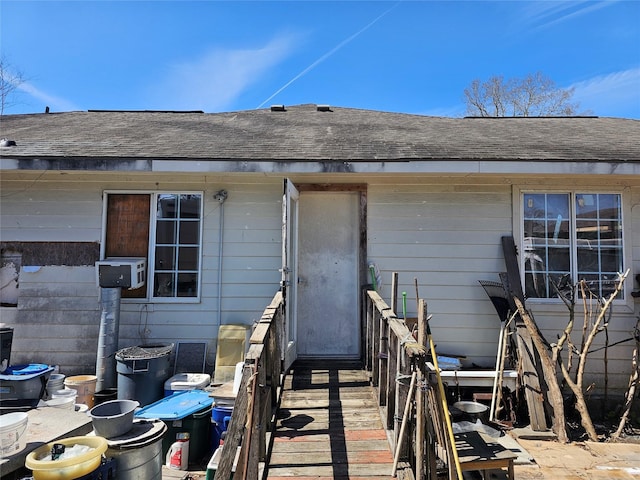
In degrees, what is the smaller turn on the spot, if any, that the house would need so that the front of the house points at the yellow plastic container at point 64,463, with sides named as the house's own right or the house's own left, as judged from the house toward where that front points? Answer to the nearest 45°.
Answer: approximately 45° to the house's own right

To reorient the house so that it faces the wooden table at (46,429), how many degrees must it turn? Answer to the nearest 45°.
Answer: approximately 45° to its right

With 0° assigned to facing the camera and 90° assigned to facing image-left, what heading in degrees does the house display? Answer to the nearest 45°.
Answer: approximately 0°

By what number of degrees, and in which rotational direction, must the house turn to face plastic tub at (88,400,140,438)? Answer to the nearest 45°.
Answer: approximately 45° to its right

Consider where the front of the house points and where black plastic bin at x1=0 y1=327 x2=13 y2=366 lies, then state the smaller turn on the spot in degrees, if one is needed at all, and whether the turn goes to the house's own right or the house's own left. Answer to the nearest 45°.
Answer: approximately 90° to the house's own right

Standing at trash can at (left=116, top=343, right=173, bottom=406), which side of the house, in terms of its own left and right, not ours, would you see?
front

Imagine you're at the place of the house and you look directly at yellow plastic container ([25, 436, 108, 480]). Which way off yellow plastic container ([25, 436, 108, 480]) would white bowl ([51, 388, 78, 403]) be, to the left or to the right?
right
